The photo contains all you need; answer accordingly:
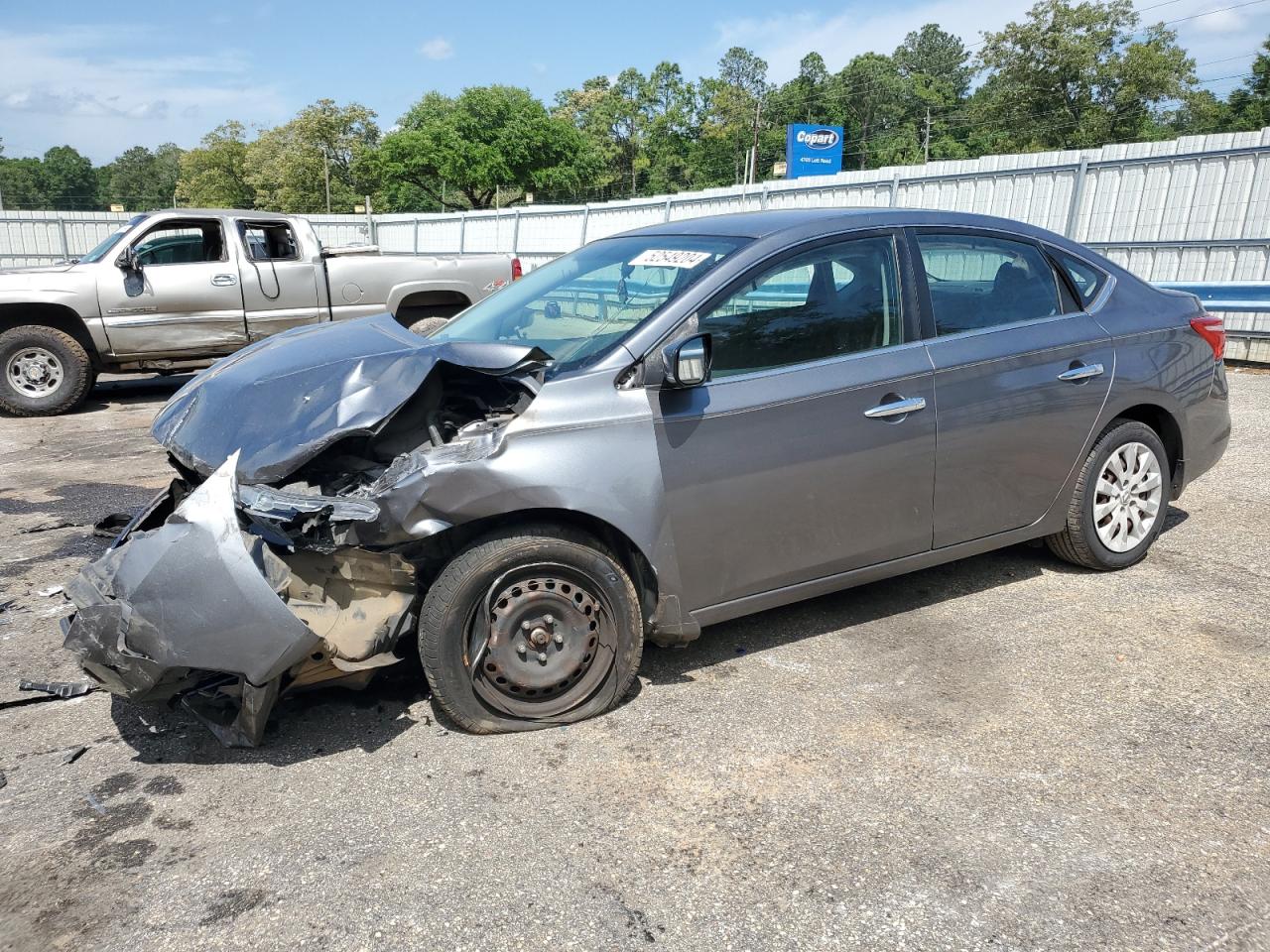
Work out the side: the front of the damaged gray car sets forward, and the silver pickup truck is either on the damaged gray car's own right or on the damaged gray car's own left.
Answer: on the damaged gray car's own right

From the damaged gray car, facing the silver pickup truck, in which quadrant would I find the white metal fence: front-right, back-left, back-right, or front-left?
front-right

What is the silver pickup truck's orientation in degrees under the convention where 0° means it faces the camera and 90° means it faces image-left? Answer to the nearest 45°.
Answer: approximately 90°

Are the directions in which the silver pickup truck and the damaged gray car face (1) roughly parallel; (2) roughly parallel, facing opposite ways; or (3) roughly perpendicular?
roughly parallel

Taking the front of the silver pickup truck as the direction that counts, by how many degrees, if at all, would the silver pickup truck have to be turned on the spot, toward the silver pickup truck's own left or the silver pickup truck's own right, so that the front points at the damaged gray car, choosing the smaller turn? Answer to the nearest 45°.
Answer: approximately 90° to the silver pickup truck's own left

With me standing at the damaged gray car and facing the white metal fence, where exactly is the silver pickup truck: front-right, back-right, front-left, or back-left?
front-left

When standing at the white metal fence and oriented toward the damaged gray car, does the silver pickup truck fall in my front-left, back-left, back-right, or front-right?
front-right

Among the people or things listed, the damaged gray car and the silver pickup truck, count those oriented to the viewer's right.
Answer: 0
